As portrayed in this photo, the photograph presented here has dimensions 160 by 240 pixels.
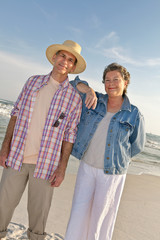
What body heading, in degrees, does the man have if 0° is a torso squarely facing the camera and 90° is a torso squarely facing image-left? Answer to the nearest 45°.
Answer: approximately 0°

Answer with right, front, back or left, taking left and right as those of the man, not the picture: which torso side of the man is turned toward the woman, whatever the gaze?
left
